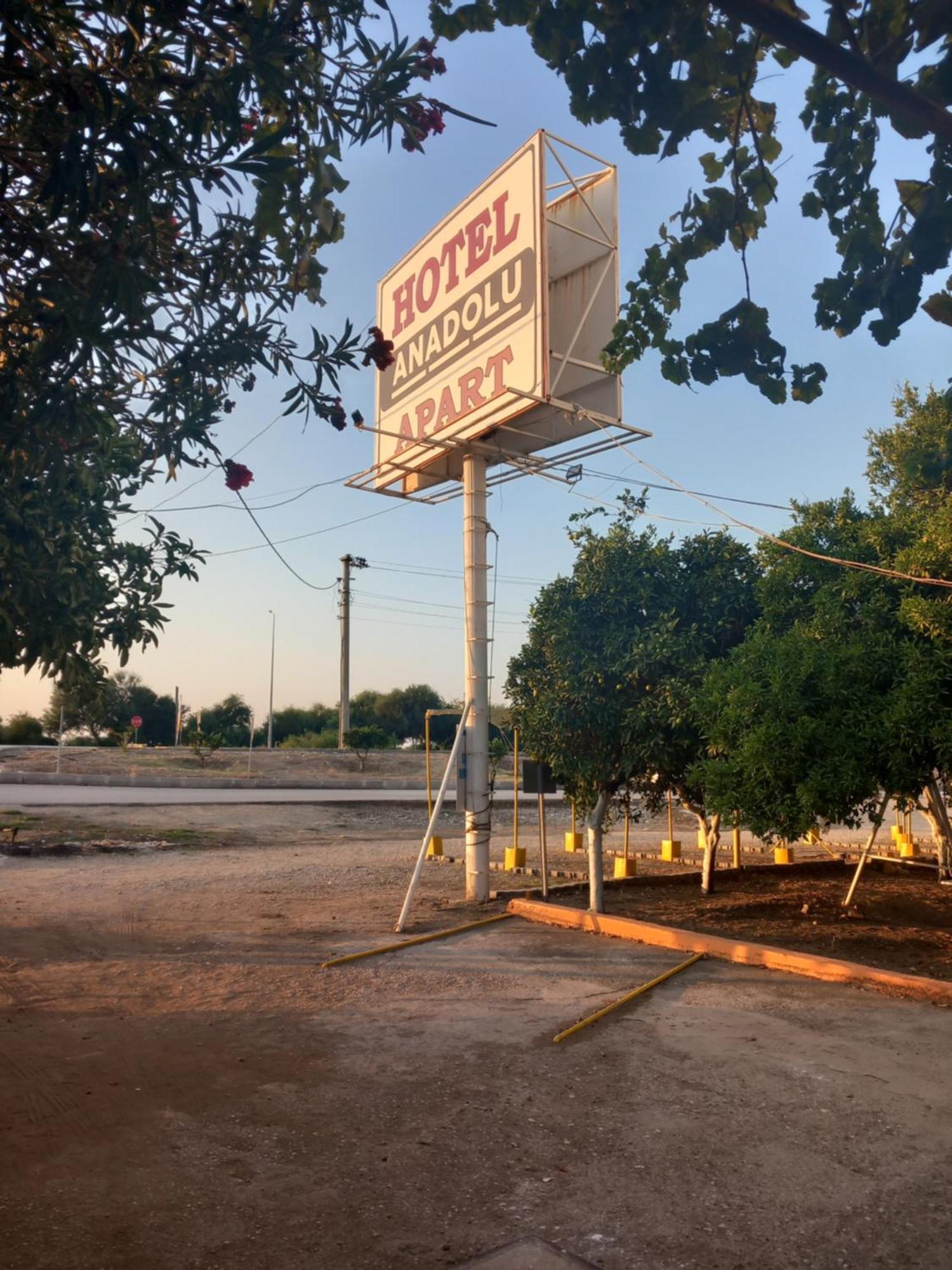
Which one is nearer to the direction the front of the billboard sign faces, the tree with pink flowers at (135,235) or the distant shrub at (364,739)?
the tree with pink flowers

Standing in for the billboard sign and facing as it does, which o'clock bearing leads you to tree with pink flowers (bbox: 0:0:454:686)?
The tree with pink flowers is roughly at 11 o'clock from the billboard sign.

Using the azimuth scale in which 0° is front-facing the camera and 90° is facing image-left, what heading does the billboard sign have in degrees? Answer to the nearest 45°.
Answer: approximately 45°

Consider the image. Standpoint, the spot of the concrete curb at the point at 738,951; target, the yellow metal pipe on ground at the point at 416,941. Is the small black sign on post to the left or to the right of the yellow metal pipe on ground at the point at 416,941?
right

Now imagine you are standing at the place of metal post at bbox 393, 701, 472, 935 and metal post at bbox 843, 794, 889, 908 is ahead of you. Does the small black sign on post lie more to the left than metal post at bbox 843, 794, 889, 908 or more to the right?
left

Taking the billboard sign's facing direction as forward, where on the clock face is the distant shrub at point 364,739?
The distant shrub is roughly at 4 o'clock from the billboard sign.

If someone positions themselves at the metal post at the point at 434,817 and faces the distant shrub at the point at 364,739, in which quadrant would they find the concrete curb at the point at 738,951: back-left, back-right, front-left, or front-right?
back-right
